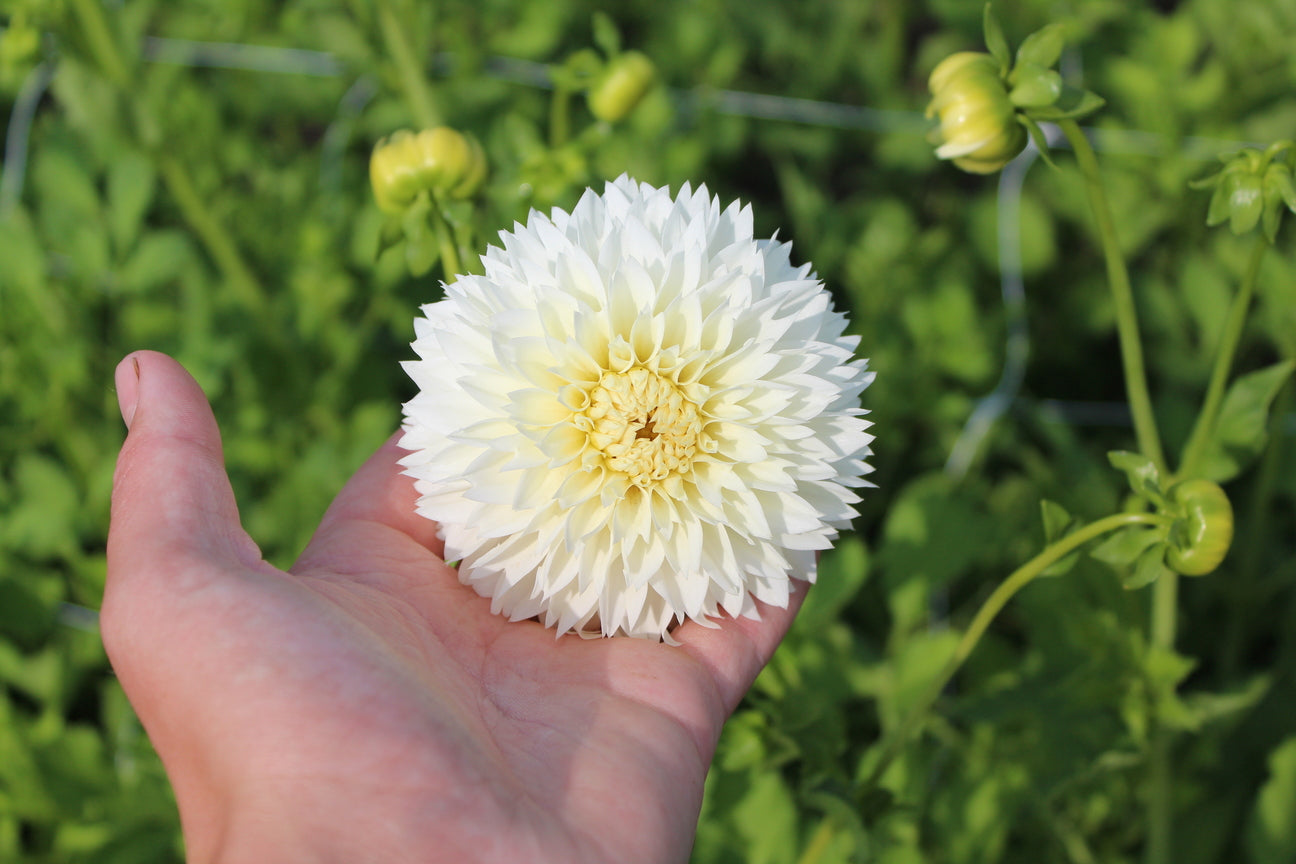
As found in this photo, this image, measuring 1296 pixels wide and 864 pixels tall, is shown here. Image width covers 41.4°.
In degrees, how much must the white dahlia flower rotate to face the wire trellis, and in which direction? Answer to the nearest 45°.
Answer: approximately 180°

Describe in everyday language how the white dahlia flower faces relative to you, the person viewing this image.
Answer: facing the viewer
